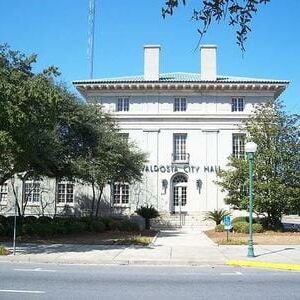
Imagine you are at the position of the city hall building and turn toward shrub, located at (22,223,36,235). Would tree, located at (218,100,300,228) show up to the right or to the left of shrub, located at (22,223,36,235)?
left

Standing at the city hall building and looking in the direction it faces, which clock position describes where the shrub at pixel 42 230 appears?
The shrub is roughly at 1 o'clock from the city hall building.

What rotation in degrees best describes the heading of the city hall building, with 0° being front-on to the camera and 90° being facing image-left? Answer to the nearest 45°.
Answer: approximately 0°

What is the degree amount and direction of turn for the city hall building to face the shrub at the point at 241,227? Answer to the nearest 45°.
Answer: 0° — it already faces it

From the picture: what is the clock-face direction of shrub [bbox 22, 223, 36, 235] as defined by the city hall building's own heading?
The shrub is roughly at 1 o'clock from the city hall building.

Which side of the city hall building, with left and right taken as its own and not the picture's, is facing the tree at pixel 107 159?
front

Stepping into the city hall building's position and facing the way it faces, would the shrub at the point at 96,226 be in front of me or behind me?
in front
